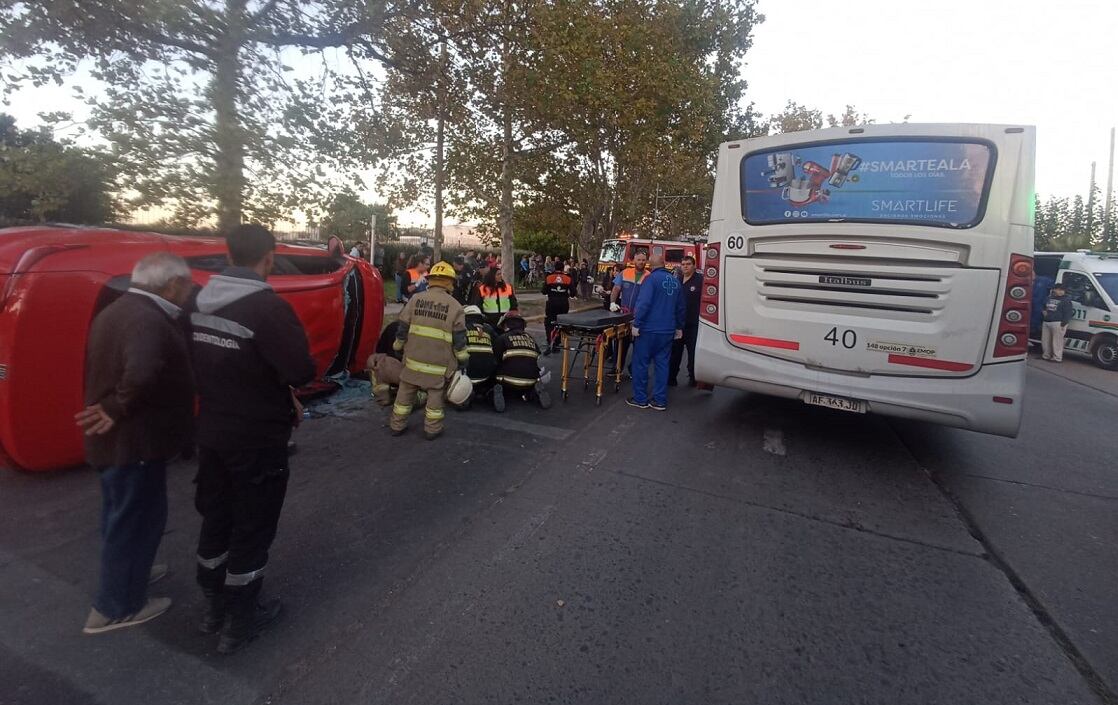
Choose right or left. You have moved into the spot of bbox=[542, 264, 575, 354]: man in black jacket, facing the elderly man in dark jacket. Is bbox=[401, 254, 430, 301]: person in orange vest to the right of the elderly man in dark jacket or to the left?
right

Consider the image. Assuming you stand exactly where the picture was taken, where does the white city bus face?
facing away from the viewer

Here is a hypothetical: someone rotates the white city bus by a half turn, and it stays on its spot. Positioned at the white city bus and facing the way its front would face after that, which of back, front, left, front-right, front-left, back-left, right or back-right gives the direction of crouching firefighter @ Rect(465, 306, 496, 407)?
right

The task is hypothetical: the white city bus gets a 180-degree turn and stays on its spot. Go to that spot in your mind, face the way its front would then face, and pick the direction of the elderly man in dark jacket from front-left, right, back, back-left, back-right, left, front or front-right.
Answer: front-right

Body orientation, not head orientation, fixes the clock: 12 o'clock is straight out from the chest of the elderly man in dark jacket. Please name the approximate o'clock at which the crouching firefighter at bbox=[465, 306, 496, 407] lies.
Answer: The crouching firefighter is roughly at 12 o'clock from the elderly man in dark jacket.

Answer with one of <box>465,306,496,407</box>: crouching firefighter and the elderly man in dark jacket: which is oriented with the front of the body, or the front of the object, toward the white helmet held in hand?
the elderly man in dark jacket

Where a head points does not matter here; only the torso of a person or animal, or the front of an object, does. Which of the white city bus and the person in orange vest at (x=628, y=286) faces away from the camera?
the white city bus

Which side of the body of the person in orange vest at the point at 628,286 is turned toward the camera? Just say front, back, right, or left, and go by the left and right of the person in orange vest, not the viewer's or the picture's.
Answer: front

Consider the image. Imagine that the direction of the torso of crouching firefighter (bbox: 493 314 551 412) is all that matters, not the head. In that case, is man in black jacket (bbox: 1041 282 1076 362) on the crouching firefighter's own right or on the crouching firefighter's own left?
on the crouching firefighter's own right

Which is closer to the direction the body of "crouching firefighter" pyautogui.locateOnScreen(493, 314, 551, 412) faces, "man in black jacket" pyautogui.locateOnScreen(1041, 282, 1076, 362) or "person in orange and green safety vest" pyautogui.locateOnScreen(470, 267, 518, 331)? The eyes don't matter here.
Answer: the person in orange and green safety vest

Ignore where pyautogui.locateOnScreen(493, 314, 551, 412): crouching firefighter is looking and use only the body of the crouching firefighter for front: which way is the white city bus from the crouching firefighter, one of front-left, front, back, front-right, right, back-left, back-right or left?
front-right

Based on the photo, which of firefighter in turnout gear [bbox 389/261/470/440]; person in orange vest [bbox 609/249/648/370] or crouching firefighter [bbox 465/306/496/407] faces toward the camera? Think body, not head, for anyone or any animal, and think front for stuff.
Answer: the person in orange vest

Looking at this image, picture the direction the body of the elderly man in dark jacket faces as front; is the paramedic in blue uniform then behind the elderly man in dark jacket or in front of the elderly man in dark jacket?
in front

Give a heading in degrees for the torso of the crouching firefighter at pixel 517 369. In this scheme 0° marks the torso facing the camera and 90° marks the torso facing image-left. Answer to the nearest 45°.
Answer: approximately 180°
